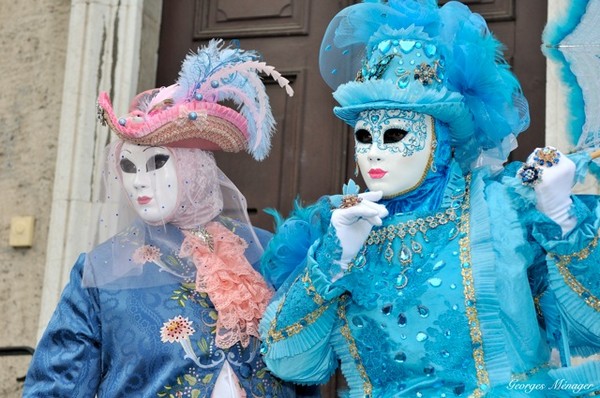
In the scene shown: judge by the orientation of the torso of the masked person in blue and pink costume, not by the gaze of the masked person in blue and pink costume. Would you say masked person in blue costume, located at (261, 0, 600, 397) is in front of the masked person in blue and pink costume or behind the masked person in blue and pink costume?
in front

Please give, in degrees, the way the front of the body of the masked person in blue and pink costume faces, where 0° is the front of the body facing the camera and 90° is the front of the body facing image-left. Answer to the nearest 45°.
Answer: approximately 315°

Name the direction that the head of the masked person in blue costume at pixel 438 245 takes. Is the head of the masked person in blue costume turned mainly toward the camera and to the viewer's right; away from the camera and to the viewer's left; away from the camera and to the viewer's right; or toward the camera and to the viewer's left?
toward the camera and to the viewer's left
